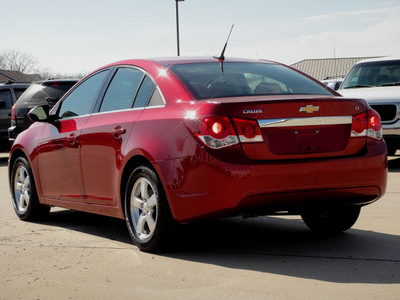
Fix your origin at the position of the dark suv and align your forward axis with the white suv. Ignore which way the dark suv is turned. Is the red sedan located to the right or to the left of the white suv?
right

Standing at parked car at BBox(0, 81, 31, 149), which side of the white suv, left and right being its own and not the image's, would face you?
right

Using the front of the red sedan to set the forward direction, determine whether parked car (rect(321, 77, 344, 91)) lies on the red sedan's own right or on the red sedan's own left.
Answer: on the red sedan's own right

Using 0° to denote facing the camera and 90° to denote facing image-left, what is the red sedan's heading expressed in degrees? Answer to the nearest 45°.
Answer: approximately 135°

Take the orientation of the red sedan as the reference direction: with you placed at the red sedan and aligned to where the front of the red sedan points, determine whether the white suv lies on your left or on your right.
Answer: on your right

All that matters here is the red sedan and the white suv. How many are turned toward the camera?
1
